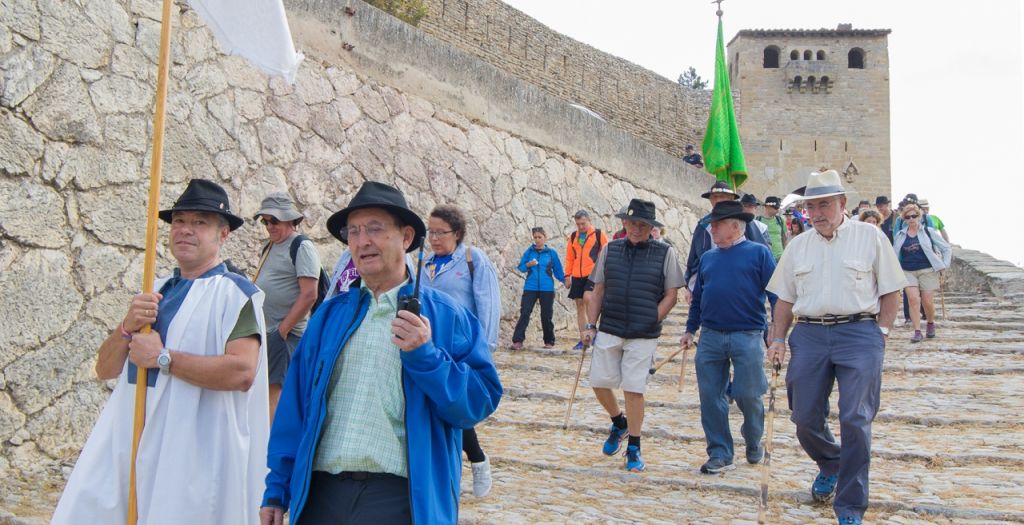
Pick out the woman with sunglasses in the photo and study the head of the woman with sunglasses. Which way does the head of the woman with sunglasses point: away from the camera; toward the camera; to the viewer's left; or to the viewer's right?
toward the camera

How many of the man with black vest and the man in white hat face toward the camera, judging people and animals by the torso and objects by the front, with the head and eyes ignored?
2

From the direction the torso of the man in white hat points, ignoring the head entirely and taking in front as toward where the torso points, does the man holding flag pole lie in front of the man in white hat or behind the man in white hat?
in front

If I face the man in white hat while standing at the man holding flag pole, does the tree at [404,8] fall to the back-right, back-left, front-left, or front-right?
front-left

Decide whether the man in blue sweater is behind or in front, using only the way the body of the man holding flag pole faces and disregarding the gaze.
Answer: behind

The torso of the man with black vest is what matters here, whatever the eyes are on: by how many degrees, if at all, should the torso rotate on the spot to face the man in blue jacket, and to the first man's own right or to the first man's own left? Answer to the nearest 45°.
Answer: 0° — they already face them

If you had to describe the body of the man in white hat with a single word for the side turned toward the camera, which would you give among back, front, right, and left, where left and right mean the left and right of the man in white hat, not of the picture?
front

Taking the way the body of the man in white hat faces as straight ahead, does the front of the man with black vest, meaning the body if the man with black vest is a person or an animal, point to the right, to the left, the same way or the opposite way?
the same way

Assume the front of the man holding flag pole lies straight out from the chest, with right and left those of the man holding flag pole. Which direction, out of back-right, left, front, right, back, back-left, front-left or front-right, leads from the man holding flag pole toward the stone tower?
back

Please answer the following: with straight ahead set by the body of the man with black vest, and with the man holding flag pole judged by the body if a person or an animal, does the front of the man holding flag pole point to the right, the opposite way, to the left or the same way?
the same way

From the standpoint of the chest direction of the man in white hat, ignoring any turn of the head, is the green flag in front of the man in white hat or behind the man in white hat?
behind

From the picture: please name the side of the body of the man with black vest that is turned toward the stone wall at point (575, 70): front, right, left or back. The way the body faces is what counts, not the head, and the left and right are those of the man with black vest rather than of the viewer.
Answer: back

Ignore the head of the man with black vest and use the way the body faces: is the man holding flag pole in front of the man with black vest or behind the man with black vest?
in front

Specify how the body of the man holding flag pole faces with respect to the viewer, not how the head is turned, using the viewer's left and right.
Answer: facing the viewer and to the left of the viewer

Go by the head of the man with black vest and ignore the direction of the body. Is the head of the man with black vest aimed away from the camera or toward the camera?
toward the camera

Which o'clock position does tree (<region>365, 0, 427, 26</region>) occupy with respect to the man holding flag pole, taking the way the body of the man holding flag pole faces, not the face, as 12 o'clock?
The tree is roughly at 5 o'clock from the man holding flag pole.

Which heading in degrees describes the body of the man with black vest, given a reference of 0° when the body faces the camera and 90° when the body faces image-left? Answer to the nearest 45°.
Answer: approximately 0°

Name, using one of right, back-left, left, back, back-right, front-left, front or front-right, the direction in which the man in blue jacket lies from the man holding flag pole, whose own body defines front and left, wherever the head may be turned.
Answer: left
